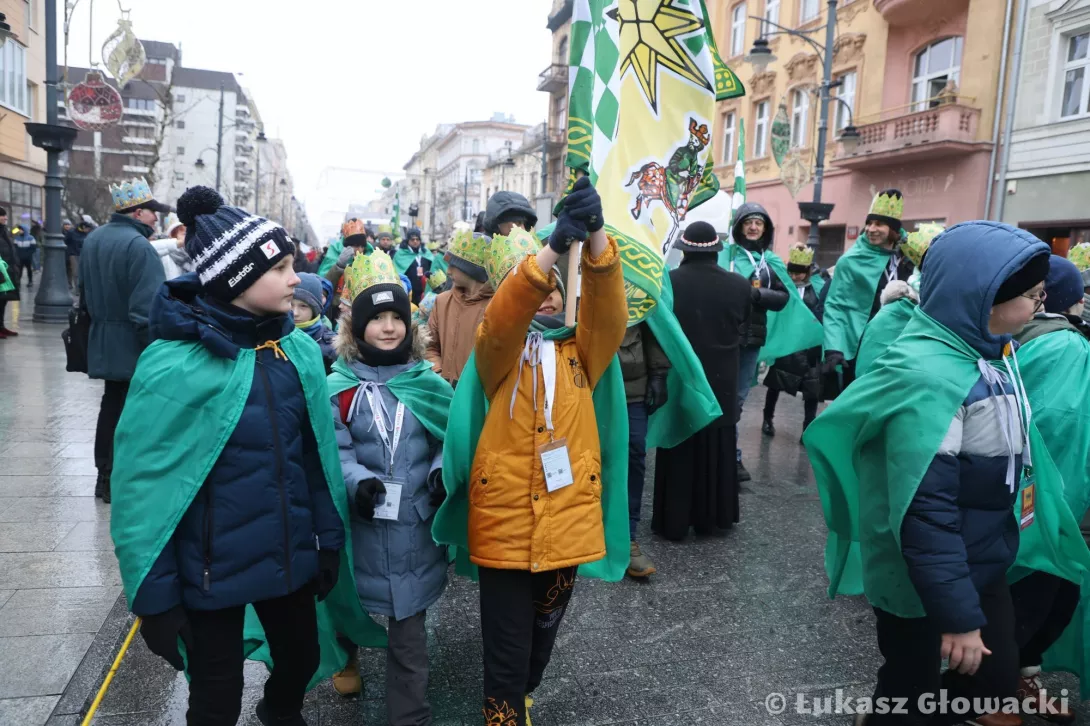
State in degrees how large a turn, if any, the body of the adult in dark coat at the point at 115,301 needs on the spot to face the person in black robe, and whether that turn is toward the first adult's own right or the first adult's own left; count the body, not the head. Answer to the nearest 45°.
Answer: approximately 90° to the first adult's own right

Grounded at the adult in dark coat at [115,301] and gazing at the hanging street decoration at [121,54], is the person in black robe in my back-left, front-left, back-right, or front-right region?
back-right

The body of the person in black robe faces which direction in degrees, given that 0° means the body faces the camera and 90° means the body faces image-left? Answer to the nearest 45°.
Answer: approximately 180°

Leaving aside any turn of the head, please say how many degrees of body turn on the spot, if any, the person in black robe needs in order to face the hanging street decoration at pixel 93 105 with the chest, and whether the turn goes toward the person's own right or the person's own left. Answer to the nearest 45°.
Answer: approximately 45° to the person's own left

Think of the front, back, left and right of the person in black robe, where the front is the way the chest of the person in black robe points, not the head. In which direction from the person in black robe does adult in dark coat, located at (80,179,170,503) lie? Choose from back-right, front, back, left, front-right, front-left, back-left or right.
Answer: left

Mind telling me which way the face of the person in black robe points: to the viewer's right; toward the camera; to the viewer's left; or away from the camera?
away from the camera

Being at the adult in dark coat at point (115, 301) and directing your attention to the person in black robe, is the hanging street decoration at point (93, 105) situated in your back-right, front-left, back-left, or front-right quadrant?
back-left
